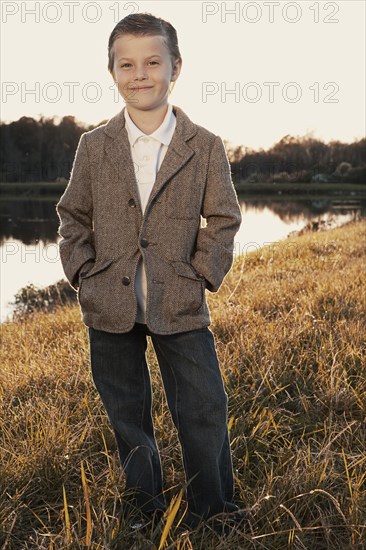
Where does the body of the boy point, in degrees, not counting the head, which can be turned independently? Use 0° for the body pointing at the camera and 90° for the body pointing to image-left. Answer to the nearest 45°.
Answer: approximately 0°
